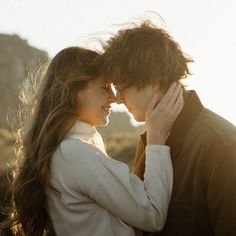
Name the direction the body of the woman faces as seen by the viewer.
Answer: to the viewer's right

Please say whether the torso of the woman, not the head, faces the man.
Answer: yes
